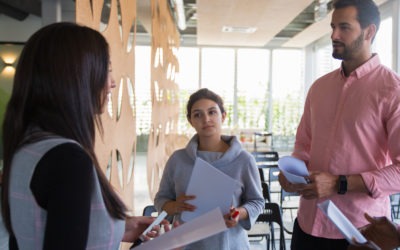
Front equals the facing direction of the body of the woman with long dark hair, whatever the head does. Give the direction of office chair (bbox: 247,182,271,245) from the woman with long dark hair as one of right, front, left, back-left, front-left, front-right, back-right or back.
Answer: front-left

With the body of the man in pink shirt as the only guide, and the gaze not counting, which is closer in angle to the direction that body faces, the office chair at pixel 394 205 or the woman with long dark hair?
the woman with long dark hair

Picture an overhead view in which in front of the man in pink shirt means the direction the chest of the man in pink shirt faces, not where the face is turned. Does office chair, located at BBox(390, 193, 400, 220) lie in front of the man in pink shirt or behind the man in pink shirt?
behind

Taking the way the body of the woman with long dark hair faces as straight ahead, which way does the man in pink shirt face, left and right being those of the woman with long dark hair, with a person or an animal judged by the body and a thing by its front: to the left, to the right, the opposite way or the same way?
the opposite way

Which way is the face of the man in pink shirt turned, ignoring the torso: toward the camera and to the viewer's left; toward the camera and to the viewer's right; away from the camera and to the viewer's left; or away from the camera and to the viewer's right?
toward the camera and to the viewer's left

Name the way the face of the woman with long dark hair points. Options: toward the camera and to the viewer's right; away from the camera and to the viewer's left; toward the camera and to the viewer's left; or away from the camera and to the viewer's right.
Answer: away from the camera and to the viewer's right

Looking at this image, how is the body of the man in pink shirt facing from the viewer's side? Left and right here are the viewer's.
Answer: facing the viewer and to the left of the viewer

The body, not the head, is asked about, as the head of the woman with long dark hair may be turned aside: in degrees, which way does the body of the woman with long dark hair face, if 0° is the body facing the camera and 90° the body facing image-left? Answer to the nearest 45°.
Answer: approximately 270°

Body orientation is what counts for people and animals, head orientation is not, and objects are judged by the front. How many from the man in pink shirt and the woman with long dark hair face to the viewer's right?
1

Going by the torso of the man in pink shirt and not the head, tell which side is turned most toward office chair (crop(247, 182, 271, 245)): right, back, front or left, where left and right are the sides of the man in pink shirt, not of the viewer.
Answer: right

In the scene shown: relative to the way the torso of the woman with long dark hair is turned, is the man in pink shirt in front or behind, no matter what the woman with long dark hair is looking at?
in front
